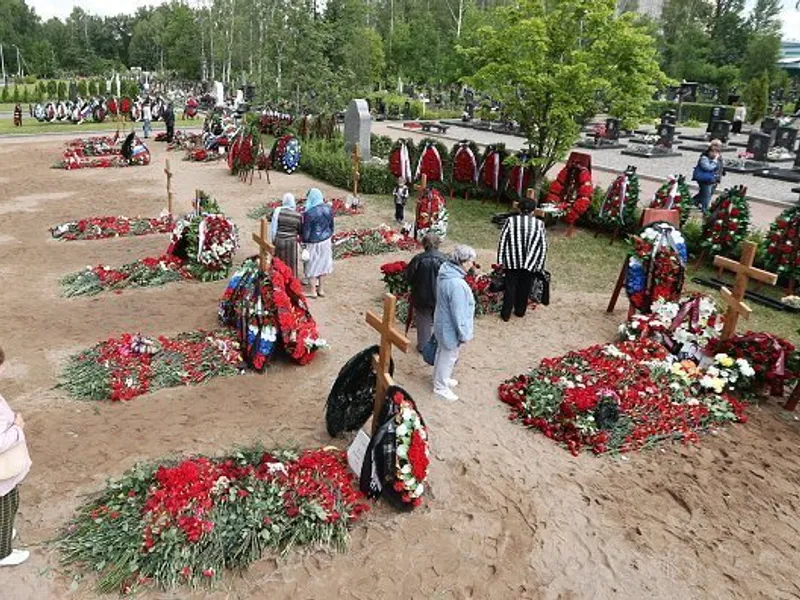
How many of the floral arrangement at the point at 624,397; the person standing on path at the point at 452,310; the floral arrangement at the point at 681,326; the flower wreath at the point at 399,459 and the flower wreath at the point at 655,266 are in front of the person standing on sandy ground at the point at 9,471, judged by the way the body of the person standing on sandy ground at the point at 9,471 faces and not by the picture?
5

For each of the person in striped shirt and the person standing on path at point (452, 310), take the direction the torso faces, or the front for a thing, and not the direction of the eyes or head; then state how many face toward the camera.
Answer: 0

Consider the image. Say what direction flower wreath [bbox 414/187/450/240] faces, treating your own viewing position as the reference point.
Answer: facing the viewer

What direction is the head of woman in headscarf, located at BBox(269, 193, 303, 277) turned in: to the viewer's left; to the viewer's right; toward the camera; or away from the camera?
away from the camera

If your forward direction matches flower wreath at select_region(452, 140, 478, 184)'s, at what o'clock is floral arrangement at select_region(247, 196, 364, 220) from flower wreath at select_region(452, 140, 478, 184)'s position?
The floral arrangement is roughly at 2 o'clock from the flower wreath.

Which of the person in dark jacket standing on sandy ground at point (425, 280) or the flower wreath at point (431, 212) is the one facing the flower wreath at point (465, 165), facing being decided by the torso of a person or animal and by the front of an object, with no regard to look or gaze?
the person in dark jacket standing on sandy ground

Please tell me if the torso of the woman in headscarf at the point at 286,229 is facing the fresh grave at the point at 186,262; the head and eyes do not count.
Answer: no

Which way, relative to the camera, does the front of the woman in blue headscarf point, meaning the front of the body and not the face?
away from the camera

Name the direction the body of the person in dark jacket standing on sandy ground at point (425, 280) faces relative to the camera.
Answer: away from the camera

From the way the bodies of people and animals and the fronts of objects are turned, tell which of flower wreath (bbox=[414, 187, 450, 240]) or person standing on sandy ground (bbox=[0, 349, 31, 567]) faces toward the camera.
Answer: the flower wreath

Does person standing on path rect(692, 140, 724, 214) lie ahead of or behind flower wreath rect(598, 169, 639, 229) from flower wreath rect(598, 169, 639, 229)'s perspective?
behind

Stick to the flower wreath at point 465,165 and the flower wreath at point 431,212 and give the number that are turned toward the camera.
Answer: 2

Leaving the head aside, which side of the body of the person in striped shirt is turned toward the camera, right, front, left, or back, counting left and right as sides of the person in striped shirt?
back

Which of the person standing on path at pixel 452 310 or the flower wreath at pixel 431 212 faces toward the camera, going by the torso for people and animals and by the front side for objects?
the flower wreath

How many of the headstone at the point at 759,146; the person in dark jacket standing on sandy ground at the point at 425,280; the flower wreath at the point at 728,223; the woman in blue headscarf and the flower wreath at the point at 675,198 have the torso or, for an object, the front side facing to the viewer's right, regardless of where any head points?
0

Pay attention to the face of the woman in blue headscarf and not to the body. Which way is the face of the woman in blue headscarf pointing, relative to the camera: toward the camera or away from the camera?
away from the camera
